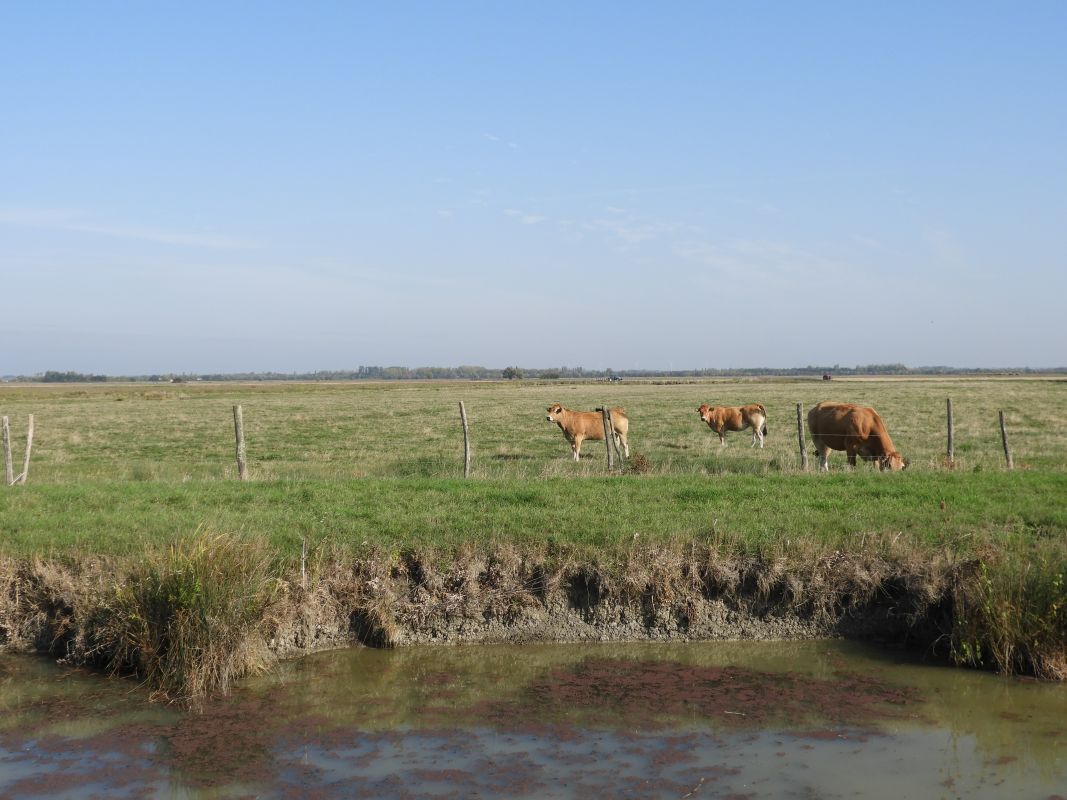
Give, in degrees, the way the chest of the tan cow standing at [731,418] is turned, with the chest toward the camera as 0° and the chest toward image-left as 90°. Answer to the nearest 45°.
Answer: approximately 90°

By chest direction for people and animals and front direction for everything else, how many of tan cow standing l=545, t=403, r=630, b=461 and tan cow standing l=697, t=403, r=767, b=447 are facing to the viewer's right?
0

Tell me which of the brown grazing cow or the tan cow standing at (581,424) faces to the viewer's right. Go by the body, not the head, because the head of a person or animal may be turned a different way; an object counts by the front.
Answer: the brown grazing cow

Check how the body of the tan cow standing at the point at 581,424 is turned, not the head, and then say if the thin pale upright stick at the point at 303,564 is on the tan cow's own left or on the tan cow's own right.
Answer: on the tan cow's own left

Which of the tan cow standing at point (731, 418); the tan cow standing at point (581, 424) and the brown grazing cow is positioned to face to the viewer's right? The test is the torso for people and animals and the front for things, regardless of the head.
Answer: the brown grazing cow

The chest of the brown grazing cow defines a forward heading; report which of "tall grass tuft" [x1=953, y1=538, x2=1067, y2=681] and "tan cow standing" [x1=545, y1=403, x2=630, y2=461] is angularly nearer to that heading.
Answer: the tall grass tuft

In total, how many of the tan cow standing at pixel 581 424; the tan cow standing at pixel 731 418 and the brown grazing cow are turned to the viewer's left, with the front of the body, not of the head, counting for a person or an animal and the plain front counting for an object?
2

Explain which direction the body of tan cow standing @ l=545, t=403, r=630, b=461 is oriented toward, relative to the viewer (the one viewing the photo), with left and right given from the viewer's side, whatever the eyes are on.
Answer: facing to the left of the viewer

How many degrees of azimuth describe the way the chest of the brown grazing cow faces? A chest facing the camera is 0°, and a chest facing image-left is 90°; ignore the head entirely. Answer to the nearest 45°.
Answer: approximately 270°

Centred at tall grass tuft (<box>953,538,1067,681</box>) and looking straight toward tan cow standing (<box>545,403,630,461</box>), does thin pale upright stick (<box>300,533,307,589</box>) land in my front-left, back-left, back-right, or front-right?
front-left

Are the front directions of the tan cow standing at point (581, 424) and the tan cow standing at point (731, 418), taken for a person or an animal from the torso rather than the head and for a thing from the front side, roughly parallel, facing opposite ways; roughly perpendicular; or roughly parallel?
roughly parallel
